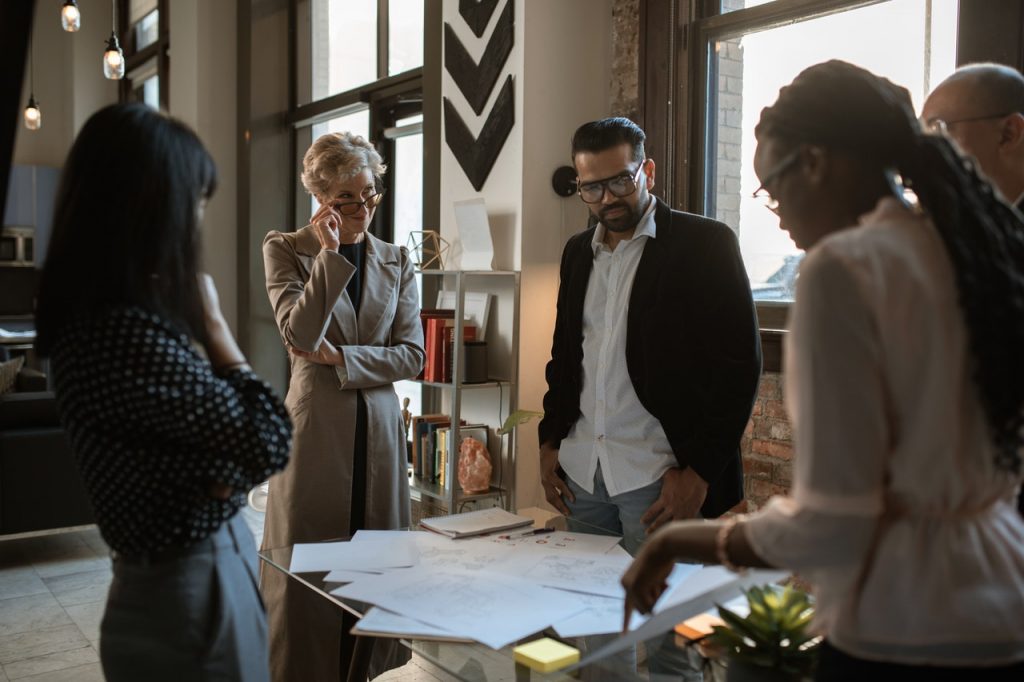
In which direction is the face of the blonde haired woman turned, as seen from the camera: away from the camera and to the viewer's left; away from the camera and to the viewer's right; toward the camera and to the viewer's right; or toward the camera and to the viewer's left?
toward the camera and to the viewer's right

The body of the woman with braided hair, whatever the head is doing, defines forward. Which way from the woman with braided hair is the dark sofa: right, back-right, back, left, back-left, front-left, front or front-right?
front

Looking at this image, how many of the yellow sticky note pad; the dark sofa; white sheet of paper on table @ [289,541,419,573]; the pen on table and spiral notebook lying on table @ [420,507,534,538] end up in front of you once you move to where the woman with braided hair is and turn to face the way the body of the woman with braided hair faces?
5

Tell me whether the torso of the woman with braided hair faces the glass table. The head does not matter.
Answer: yes

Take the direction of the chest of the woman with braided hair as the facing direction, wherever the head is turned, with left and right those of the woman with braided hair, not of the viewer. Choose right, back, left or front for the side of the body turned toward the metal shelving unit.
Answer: front

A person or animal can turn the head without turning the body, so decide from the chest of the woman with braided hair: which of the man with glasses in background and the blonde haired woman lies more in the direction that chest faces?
the blonde haired woman

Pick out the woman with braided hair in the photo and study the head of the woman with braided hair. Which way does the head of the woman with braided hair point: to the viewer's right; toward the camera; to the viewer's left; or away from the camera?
to the viewer's left

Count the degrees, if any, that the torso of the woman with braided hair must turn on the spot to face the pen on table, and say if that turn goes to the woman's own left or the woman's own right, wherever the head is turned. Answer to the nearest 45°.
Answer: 0° — they already face it

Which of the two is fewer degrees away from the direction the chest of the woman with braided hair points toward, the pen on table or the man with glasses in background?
the pen on table

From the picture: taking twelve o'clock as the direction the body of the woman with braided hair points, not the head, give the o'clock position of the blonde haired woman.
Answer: The blonde haired woman is roughly at 12 o'clock from the woman with braided hair.

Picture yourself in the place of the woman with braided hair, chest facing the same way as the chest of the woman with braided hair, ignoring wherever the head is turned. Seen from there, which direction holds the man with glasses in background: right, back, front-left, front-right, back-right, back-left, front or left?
front-right

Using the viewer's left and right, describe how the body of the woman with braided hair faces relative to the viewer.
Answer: facing away from the viewer and to the left of the viewer

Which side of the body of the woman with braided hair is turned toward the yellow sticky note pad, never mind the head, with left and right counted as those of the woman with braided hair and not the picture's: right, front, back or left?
front

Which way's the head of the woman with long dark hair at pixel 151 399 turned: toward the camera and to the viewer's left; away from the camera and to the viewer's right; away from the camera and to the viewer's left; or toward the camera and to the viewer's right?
away from the camera and to the viewer's right

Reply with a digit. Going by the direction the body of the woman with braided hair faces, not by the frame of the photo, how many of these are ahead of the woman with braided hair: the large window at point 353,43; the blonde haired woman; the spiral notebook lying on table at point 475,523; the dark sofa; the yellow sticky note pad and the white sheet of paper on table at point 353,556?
6

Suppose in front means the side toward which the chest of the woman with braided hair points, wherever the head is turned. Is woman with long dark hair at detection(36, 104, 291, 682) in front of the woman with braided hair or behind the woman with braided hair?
in front

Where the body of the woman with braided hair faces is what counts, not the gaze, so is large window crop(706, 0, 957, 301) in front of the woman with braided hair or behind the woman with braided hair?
in front
